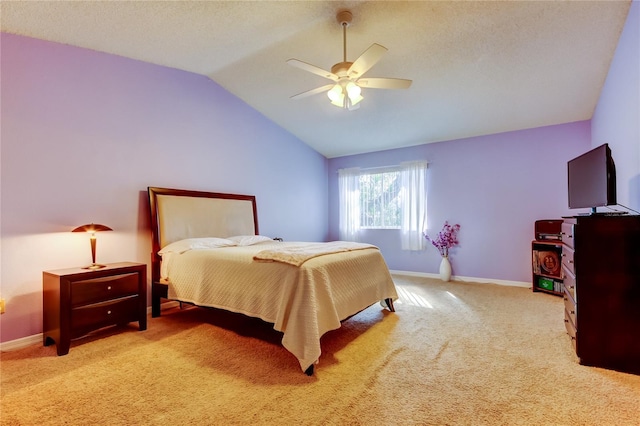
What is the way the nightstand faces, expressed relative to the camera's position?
facing the viewer and to the right of the viewer

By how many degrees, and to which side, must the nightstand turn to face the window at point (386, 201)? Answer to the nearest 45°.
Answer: approximately 45° to its left

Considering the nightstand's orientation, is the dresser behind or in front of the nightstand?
in front

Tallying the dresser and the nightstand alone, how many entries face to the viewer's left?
1

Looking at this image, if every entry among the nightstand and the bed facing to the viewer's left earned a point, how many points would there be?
0

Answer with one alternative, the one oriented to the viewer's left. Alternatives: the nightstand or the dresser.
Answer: the dresser

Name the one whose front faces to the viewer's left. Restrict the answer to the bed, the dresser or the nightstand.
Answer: the dresser

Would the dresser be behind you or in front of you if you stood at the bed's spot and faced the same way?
in front

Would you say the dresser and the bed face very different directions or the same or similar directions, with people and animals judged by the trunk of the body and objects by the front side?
very different directions

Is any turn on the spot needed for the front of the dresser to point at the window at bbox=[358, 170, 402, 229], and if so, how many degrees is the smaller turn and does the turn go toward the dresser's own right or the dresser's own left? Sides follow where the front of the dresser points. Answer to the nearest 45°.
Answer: approximately 45° to the dresser's own right

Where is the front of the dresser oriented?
to the viewer's left

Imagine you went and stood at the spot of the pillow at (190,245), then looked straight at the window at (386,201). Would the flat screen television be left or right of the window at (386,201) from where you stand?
right

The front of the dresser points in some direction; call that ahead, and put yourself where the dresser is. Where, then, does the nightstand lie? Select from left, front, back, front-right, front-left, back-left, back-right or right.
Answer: front-left

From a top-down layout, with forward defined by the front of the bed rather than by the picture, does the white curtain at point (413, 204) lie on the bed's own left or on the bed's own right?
on the bed's own left

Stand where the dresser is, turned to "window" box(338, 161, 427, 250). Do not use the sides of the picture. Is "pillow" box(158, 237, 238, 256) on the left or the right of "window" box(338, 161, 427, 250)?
left

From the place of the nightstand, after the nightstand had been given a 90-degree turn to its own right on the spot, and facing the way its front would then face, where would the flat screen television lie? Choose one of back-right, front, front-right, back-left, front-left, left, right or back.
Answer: left
